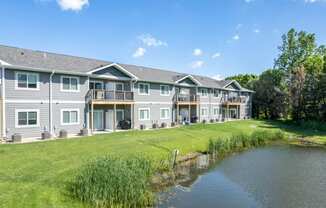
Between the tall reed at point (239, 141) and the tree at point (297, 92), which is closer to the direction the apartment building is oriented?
the tall reed

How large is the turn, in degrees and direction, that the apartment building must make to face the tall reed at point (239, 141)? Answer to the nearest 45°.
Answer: approximately 45° to its left

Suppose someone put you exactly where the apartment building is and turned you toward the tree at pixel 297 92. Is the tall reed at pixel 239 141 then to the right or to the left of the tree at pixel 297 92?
right

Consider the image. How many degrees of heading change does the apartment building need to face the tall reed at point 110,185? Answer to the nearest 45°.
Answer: approximately 45° to its right

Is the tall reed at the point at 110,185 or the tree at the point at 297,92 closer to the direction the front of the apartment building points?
the tall reed

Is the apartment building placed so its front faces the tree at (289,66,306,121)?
no

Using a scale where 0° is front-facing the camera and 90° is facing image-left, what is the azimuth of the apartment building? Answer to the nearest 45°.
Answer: approximately 315°
